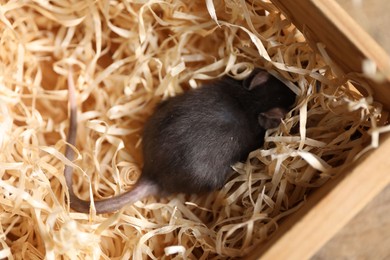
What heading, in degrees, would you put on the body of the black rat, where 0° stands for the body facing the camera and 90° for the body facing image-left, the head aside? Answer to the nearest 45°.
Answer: approximately 225°
